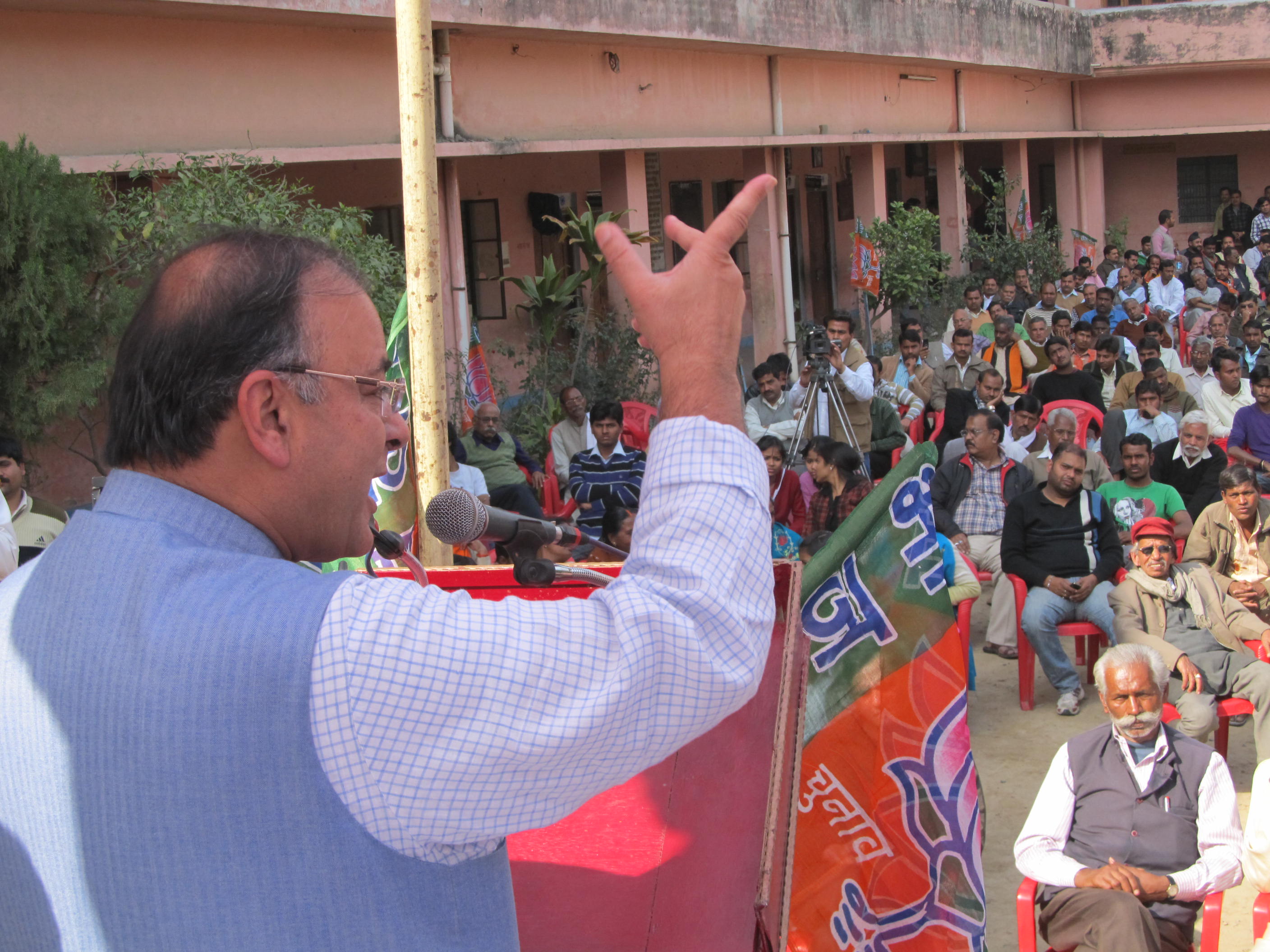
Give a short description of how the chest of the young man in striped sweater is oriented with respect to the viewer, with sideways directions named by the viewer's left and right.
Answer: facing the viewer

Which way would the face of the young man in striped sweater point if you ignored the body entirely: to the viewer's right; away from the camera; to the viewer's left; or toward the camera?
toward the camera

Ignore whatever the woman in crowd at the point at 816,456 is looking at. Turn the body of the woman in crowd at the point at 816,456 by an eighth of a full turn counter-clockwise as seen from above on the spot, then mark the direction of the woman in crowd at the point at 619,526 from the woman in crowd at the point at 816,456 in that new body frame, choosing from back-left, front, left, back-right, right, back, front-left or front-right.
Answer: front-right

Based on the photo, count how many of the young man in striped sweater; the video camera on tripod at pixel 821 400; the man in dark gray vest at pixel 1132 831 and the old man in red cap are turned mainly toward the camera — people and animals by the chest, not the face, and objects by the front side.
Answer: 4

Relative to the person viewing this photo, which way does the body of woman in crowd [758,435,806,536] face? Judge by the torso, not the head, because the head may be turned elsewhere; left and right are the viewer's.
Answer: facing the viewer and to the left of the viewer

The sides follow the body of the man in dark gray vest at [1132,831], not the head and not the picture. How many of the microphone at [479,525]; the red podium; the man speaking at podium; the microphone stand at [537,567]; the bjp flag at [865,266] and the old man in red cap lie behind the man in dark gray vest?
2

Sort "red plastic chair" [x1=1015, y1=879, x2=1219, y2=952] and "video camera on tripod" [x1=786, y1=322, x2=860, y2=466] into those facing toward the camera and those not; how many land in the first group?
2

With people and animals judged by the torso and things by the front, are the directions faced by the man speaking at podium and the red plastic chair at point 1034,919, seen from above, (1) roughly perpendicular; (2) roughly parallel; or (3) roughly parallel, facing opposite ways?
roughly parallel, facing opposite ways

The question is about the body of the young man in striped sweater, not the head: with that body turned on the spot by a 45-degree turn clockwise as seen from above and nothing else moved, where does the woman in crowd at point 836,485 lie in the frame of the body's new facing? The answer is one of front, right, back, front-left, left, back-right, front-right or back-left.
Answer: left

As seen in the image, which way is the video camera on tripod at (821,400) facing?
toward the camera

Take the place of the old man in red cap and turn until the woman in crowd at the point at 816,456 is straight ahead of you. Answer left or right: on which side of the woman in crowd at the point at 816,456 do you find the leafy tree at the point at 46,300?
left

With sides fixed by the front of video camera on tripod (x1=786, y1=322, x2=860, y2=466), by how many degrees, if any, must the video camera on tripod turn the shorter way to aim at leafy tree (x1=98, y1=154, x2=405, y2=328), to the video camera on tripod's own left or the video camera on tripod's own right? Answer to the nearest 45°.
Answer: approximately 45° to the video camera on tripod's own right

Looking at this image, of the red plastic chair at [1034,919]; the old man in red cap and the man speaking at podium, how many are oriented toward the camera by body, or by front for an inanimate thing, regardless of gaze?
2

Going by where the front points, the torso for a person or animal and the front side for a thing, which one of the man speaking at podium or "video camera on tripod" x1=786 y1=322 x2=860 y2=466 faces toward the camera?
the video camera on tripod

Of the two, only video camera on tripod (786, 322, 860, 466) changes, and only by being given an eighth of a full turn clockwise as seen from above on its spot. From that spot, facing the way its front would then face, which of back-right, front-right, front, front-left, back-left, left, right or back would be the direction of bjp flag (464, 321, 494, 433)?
front-right

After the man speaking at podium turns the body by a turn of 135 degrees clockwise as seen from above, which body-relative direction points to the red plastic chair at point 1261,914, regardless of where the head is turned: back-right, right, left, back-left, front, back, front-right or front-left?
back-left

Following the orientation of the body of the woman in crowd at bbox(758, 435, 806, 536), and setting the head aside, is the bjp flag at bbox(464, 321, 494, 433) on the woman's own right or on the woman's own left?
on the woman's own right
